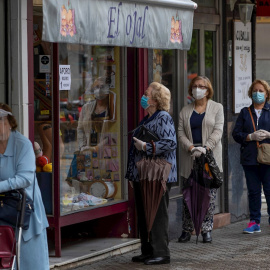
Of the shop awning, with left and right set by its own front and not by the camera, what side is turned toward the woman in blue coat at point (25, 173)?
right

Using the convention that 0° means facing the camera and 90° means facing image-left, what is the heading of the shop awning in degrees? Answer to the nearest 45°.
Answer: approximately 315°

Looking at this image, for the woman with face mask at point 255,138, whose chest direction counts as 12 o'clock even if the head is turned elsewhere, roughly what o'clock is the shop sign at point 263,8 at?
The shop sign is roughly at 6 o'clock from the woman with face mask.

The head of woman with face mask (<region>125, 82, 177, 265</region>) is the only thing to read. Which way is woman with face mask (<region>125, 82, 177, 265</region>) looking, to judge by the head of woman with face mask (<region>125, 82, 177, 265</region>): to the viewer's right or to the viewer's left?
to the viewer's left

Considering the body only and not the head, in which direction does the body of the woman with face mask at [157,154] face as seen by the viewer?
to the viewer's left

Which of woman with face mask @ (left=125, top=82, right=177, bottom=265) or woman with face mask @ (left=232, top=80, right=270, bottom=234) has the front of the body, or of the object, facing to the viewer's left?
woman with face mask @ (left=125, top=82, right=177, bottom=265)
